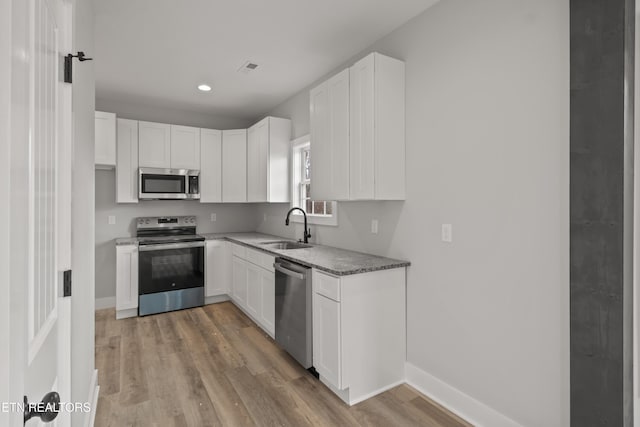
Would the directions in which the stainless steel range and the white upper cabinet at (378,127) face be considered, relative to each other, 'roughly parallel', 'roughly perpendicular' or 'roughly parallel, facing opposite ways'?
roughly perpendicular

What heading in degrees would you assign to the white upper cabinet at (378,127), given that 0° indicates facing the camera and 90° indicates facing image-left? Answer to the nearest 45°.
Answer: approximately 45°

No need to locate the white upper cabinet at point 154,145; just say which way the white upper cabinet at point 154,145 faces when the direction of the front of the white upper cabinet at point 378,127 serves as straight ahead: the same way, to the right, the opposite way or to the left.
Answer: to the left

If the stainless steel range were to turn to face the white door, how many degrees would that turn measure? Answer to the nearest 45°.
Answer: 0° — it already faces it

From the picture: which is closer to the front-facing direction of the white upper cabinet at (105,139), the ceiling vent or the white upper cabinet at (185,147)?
the ceiling vent

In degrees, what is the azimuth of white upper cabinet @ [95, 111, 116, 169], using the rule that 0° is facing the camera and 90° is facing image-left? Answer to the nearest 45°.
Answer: approximately 0°

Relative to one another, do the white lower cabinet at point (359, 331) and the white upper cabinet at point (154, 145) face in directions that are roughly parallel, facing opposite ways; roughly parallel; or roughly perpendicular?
roughly perpendicular

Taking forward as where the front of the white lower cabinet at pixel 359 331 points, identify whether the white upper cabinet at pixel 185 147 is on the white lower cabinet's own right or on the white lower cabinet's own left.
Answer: on the white lower cabinet's own right
